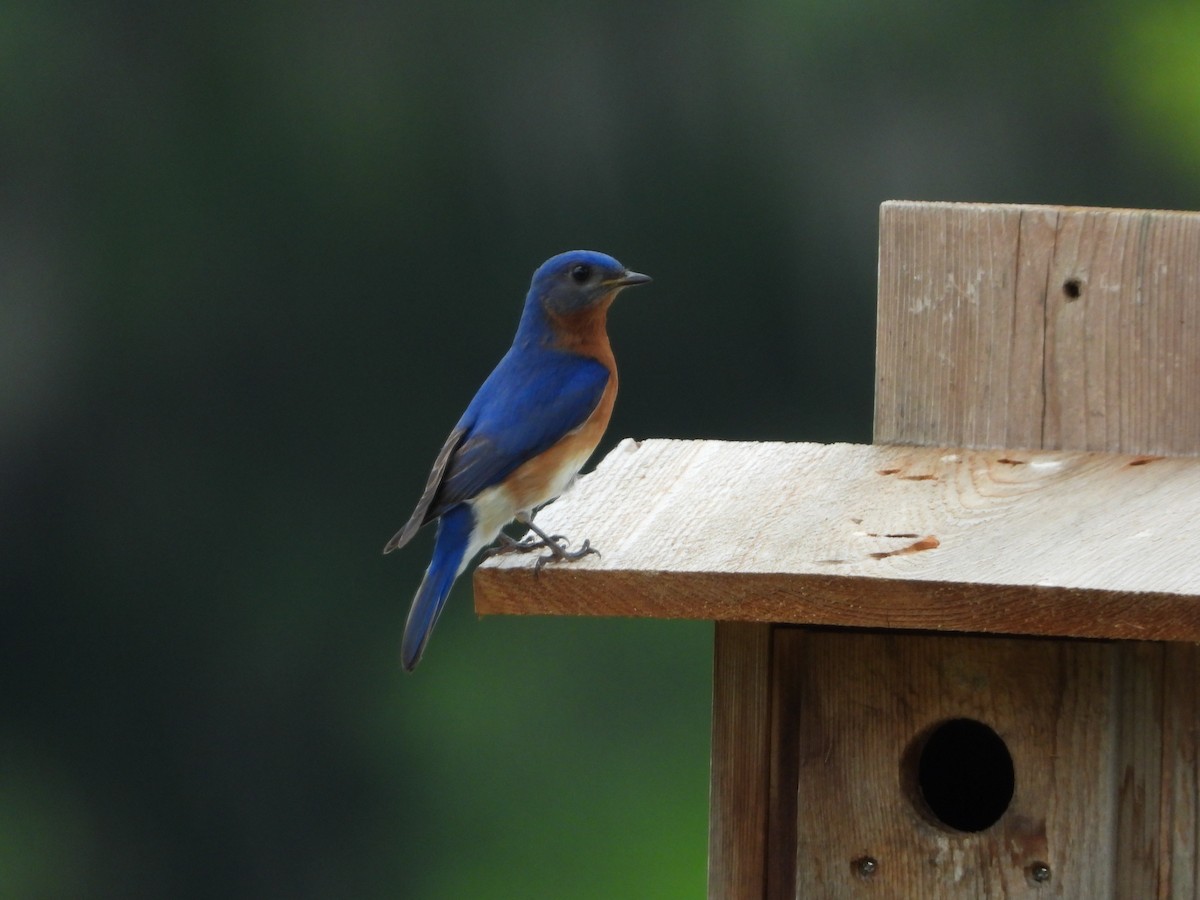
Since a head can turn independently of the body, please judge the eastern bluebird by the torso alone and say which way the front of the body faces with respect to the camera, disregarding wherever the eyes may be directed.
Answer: to the viewer's right

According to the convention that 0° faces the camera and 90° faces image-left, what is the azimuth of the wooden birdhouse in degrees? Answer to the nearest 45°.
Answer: approximately 0°
